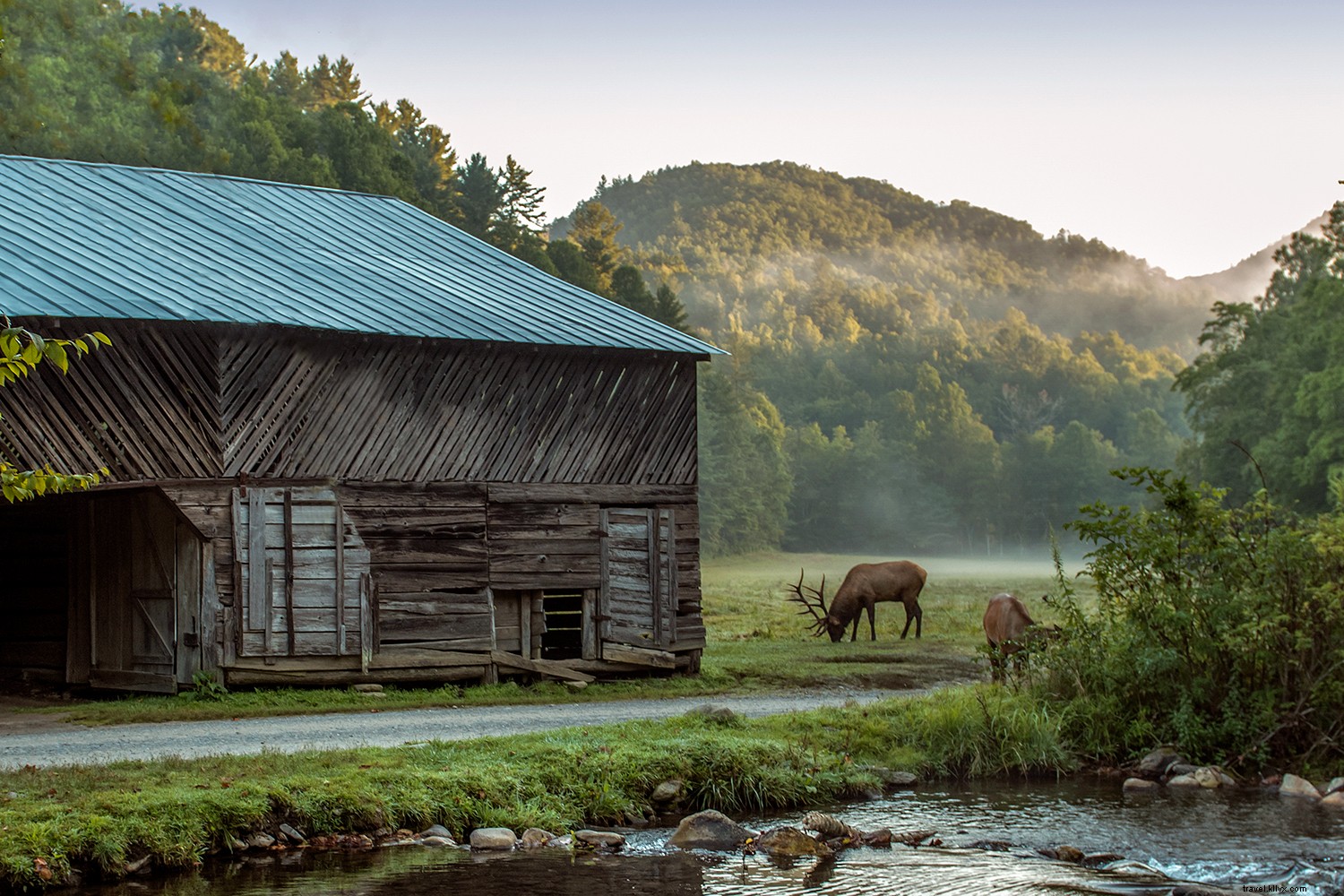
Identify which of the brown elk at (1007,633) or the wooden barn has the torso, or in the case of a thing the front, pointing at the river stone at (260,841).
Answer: the wooden barn

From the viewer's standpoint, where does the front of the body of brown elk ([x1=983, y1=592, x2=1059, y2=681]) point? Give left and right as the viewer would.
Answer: facing away from the viewer and to the right of the viewer

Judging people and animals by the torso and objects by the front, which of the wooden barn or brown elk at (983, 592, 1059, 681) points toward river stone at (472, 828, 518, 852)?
the wooden barn

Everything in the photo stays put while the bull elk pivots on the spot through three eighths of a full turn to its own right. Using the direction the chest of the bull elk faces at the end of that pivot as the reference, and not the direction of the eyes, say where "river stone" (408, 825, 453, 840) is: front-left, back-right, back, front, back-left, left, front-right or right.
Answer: back-right

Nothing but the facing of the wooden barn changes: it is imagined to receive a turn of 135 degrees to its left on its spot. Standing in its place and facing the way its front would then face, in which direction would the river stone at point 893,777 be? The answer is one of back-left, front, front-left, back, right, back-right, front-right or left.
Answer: right

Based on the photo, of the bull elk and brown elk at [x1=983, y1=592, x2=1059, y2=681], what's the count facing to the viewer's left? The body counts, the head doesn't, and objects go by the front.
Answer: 1

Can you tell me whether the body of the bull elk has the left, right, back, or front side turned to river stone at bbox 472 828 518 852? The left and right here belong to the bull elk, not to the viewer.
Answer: left

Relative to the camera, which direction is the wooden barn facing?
toward the camera

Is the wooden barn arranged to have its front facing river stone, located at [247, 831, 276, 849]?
yes

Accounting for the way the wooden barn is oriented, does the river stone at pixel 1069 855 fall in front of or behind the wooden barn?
in front

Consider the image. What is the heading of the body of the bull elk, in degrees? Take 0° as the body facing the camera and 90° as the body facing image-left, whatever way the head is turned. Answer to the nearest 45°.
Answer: approximately 90°

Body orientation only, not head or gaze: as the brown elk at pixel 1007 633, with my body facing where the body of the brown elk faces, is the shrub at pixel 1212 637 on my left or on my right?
on my right

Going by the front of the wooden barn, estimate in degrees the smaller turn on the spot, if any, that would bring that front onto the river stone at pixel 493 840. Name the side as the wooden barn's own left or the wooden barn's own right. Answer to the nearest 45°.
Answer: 0° — it already faces it

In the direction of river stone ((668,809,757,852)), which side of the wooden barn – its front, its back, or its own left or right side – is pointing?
front
